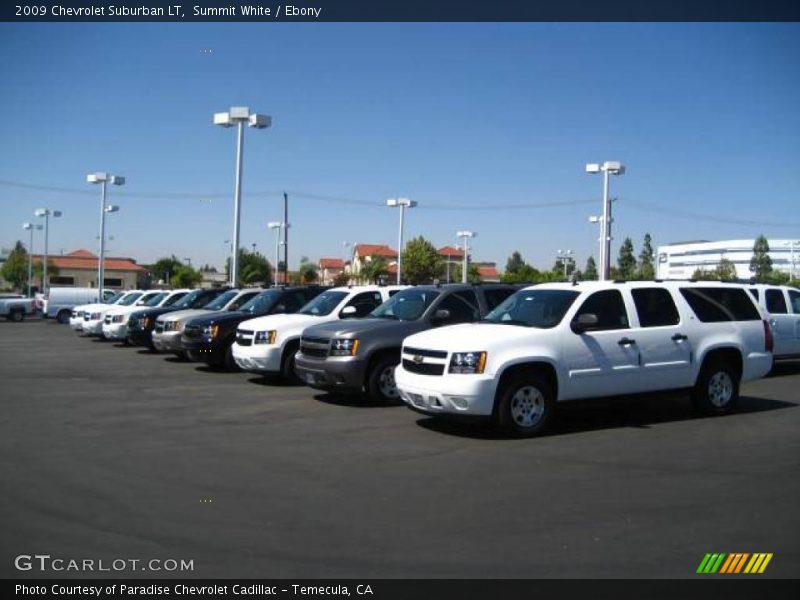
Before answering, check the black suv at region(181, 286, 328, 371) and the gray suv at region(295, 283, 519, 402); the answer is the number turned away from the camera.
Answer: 0

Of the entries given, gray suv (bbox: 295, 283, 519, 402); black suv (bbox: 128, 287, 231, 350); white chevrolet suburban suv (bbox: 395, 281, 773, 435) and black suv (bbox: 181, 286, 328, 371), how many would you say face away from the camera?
0

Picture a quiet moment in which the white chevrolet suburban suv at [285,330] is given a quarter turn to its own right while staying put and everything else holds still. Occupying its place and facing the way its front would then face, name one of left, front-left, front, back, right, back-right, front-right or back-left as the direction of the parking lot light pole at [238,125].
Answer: front-right

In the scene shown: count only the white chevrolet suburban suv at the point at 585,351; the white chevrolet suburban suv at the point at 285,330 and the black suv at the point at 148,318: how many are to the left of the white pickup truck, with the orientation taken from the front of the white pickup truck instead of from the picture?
3

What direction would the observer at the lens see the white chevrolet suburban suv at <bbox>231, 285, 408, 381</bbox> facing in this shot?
facing the viewer and to the left of the viewer

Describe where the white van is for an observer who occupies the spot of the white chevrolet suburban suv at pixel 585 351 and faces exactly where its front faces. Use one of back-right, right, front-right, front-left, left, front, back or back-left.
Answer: right

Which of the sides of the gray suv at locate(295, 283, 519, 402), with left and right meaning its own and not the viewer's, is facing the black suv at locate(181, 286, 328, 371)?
right

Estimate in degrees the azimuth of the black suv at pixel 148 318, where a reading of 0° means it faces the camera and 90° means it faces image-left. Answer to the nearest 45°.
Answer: approximately 45°

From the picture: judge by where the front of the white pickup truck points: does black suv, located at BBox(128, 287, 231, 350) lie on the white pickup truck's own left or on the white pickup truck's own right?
on the white pickup truck's own left

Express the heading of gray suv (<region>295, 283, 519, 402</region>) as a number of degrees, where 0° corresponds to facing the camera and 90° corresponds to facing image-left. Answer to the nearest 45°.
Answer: approximately 45°

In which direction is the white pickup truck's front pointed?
to the viewer's left

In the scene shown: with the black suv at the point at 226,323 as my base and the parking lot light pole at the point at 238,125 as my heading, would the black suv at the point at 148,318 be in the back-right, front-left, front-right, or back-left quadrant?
front-left

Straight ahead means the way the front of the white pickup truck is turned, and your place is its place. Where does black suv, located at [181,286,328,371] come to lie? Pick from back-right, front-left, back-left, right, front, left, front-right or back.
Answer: left

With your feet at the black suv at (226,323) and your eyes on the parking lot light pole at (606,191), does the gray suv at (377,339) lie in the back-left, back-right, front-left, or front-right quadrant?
back-right

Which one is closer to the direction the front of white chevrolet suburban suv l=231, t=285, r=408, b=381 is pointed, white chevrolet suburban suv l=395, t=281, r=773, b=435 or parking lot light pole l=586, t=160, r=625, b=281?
the white chevrolet suburban suv

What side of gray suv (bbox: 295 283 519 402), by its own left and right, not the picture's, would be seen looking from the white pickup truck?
right

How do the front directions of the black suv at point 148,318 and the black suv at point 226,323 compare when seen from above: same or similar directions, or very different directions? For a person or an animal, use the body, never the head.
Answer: same or similar directions
